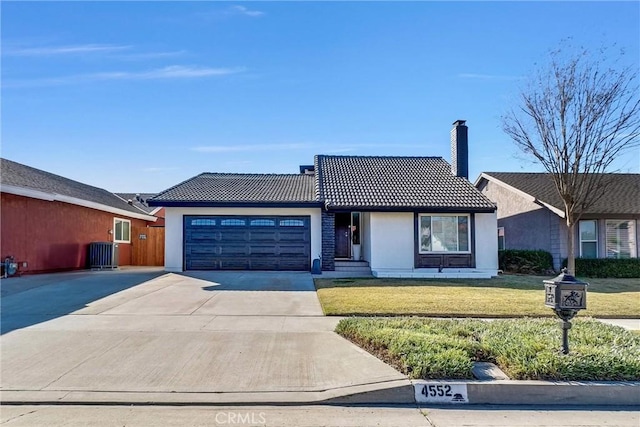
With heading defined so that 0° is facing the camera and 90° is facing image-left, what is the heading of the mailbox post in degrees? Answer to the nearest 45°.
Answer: approximately 315°

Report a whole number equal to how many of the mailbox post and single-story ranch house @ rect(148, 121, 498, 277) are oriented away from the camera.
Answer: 0

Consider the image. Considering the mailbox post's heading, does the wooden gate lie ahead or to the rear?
to the rear

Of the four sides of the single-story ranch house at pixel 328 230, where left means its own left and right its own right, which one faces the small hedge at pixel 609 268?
left

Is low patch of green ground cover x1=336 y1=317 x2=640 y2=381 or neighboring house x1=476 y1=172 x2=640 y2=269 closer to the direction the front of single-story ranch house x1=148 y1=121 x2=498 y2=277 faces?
the low patch of green ground cover

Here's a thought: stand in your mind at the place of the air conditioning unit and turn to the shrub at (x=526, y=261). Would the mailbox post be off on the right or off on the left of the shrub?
right

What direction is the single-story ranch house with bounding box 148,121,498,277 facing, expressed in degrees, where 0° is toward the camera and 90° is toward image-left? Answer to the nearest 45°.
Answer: approximately 0°

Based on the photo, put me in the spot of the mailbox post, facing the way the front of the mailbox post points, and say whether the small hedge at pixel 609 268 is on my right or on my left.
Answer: on my left

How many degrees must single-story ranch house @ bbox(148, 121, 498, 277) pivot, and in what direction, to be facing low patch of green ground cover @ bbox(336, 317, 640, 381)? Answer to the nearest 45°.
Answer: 0° — it already faces it

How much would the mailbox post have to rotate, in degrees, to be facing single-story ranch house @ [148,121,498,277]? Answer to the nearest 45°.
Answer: approximately 180°

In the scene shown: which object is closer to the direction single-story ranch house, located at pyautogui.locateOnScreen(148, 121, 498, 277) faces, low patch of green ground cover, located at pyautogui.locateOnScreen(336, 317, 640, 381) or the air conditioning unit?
the low patch of green ground cover
